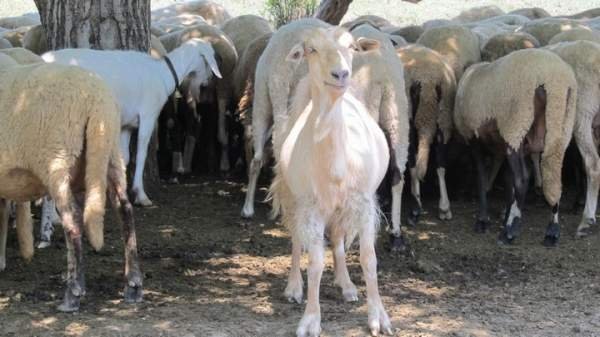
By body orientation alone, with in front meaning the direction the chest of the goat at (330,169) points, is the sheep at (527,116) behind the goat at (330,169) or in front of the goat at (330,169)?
behind

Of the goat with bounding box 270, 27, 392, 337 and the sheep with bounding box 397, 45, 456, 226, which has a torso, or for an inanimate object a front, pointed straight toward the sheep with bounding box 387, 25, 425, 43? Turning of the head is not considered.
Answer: the sheep with bounding box 397, 45, 456, 226

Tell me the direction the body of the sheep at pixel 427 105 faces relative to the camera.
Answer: away from the camera

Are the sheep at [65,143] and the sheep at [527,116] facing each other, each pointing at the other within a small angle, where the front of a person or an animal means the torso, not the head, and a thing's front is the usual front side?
no

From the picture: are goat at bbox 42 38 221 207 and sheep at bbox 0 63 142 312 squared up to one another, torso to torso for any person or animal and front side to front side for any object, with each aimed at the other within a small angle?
no

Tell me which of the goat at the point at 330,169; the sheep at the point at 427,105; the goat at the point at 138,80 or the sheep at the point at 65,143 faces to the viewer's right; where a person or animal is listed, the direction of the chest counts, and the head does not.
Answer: the goat at the point at 138,80

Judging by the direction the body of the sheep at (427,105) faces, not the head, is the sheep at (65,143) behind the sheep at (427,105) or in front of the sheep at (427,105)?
behind

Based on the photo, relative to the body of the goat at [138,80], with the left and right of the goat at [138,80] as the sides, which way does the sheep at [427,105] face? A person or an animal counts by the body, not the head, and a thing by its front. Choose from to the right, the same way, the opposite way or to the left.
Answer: to the left

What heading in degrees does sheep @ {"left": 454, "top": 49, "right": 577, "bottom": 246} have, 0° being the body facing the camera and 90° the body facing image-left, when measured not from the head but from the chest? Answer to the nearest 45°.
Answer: approximately 135°

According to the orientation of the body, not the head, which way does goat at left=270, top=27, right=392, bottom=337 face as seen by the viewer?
toward the camera

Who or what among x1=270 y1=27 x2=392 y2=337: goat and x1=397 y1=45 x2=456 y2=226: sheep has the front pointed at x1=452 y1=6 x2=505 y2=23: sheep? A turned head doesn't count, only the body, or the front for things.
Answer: x1=397 y1=45 x2=456 y2=226: sheep

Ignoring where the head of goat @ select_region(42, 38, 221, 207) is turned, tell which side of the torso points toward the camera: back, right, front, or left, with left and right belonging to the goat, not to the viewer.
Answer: right

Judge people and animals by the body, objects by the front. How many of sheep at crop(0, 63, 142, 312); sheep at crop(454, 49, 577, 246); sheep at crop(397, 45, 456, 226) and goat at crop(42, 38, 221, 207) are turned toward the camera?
0

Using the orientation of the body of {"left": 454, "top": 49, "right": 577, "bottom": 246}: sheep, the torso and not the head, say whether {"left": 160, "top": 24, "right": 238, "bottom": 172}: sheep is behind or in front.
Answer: in front

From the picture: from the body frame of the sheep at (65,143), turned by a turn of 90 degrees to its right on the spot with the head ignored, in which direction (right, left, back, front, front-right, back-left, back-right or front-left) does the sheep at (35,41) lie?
front-left
